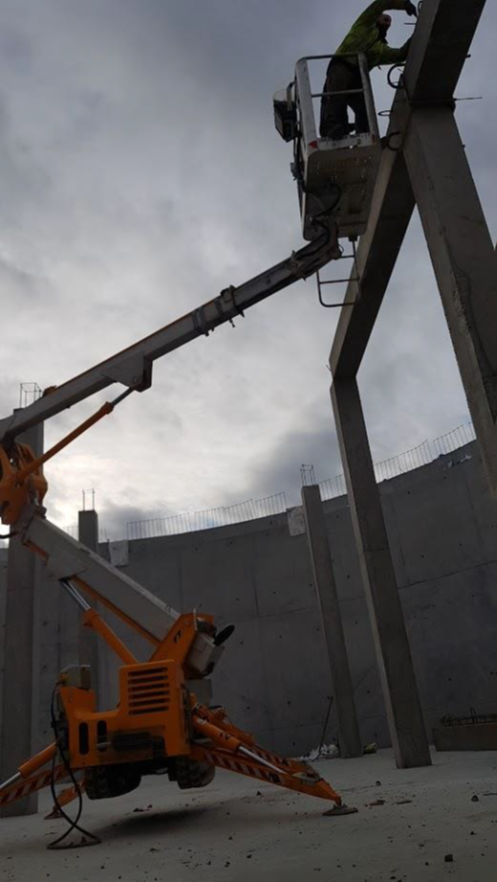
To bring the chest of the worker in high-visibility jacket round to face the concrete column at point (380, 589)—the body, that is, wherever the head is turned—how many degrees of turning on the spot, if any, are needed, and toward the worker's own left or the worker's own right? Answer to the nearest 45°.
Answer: approximately 90° to the worker's own left

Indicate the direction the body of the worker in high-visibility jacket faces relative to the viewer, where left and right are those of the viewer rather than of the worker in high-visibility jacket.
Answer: facing to the right of the viewer

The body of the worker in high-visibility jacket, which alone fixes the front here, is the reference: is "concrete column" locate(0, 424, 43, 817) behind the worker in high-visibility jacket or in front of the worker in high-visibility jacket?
behind

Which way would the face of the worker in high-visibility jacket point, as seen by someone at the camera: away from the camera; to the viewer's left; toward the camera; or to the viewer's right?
to the viewer's right
